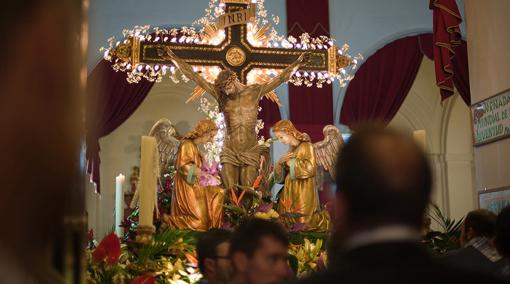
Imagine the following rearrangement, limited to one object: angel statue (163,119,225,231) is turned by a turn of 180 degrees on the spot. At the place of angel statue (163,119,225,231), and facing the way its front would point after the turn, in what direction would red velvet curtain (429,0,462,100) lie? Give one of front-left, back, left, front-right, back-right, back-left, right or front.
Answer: back

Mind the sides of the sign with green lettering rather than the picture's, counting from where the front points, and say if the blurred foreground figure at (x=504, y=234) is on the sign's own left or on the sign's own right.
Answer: on the sign's own left

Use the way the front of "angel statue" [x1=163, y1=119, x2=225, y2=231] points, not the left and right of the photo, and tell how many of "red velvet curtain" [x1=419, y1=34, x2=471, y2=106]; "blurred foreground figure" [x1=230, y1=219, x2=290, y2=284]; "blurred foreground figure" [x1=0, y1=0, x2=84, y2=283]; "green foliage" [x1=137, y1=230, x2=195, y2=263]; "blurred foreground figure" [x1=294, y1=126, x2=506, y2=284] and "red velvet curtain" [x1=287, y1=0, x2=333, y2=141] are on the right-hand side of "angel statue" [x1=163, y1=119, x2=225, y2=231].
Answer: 4

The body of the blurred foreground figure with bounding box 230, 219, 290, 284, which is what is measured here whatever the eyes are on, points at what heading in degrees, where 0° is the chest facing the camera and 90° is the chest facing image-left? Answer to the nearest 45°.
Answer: approximately 315°

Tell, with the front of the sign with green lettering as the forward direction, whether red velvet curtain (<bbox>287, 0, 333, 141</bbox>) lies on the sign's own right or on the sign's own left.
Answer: on the sign's own right

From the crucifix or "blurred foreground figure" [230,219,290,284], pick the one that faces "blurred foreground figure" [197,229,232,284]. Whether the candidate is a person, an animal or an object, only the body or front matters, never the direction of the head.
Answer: the crucifix

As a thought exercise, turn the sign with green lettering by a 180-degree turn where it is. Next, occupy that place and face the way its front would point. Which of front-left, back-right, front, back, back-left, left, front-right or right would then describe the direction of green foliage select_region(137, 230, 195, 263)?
back

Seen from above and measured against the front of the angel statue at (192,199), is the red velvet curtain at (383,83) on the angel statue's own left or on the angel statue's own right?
on the angel statue's own left
